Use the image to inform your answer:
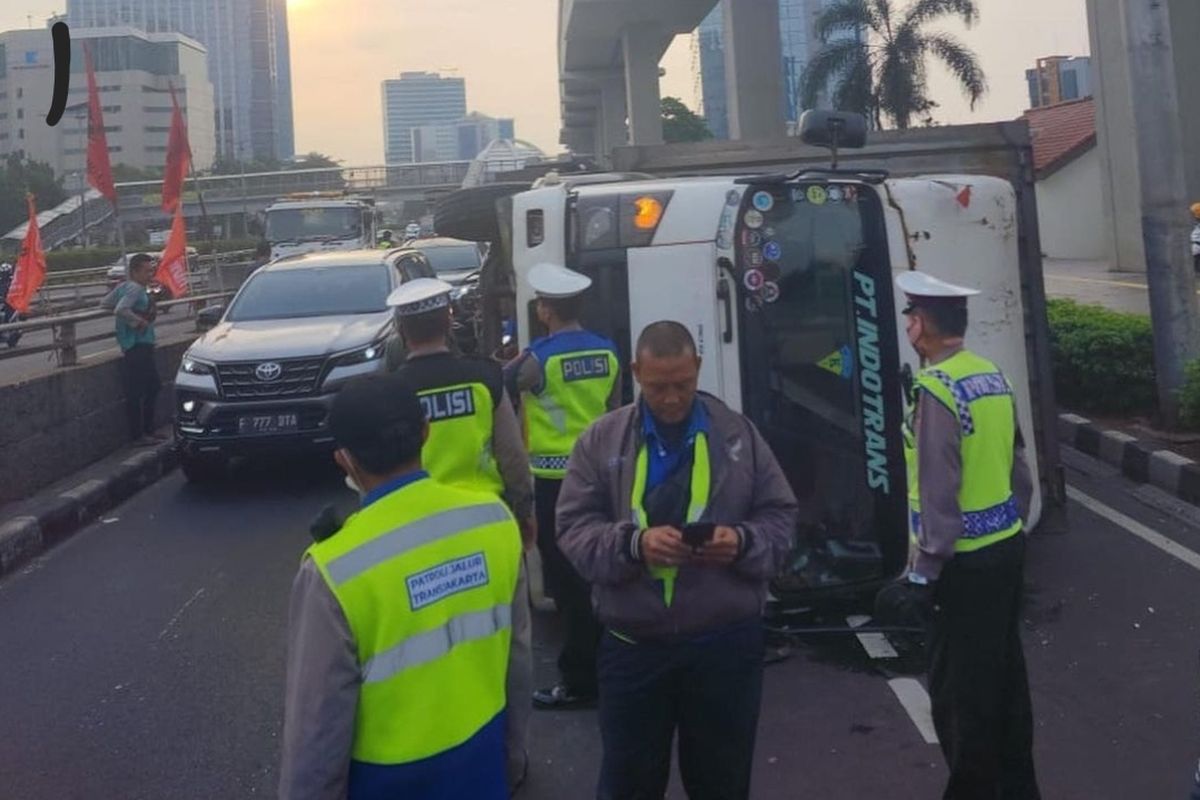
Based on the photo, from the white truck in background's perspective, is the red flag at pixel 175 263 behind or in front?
in front

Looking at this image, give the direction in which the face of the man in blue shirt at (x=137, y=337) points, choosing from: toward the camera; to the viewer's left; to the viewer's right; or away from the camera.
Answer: to the viewer's right

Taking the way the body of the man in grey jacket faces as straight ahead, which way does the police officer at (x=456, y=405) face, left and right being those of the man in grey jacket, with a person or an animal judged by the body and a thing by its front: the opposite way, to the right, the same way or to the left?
the opposite way

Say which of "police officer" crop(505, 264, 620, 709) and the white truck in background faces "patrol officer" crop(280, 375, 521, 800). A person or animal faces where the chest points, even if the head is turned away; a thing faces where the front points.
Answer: the white truck in background

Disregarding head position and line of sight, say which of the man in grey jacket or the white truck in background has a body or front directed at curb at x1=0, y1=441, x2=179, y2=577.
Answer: the white truck in background

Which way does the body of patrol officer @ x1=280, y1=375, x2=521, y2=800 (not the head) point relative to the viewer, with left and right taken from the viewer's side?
facing away from the viewer and to the left of the viewer

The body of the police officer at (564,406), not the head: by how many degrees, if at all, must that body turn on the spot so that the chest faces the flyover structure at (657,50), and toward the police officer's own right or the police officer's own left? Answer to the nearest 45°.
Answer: approximately 45° to the police officer's own right

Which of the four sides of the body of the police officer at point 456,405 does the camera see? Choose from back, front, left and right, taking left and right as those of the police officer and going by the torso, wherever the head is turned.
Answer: back

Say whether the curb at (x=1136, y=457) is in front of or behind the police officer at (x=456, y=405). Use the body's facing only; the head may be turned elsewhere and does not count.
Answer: in front

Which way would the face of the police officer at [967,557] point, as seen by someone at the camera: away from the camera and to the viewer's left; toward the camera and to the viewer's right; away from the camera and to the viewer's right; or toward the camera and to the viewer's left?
away from the camera and to the viewer's left

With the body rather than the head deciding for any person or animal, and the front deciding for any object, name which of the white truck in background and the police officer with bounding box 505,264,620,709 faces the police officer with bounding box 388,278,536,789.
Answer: the white truck in background

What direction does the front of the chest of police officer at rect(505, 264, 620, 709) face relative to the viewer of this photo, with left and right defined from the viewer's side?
facing away from the viewer and to the left of the viewer

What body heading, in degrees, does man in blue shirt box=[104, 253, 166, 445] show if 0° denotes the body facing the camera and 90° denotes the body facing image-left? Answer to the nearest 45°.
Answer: approximately 270°

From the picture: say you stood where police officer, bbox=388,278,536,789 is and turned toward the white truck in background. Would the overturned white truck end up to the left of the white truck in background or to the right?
right

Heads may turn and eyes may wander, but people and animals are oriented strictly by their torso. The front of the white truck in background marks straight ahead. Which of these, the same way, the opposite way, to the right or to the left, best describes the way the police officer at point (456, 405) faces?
the opposite way
